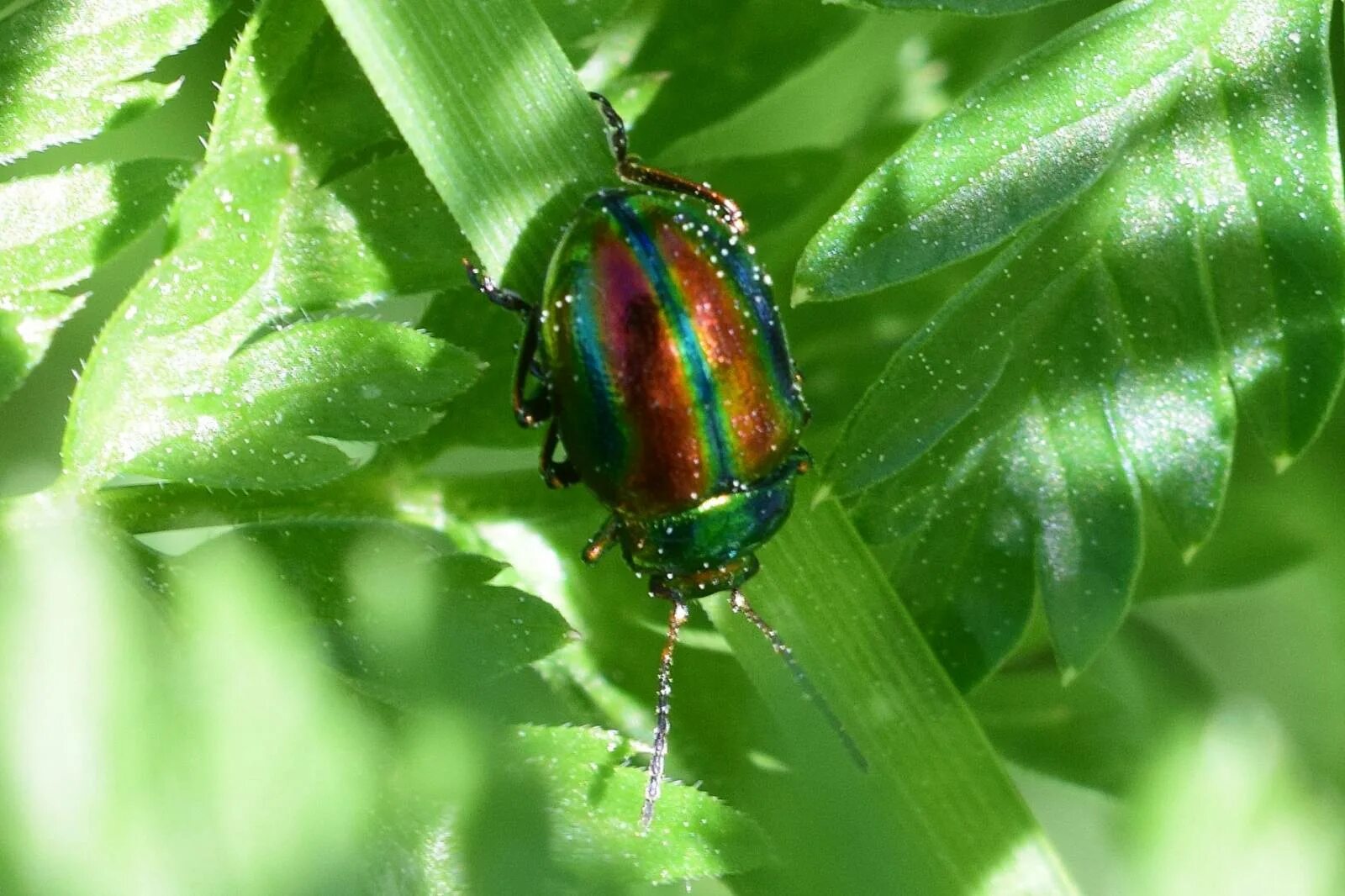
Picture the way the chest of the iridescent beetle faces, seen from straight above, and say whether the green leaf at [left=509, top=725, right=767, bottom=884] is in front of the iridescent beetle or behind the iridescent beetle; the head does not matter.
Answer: in front

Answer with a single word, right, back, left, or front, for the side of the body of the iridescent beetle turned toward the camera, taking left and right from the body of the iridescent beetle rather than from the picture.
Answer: front
